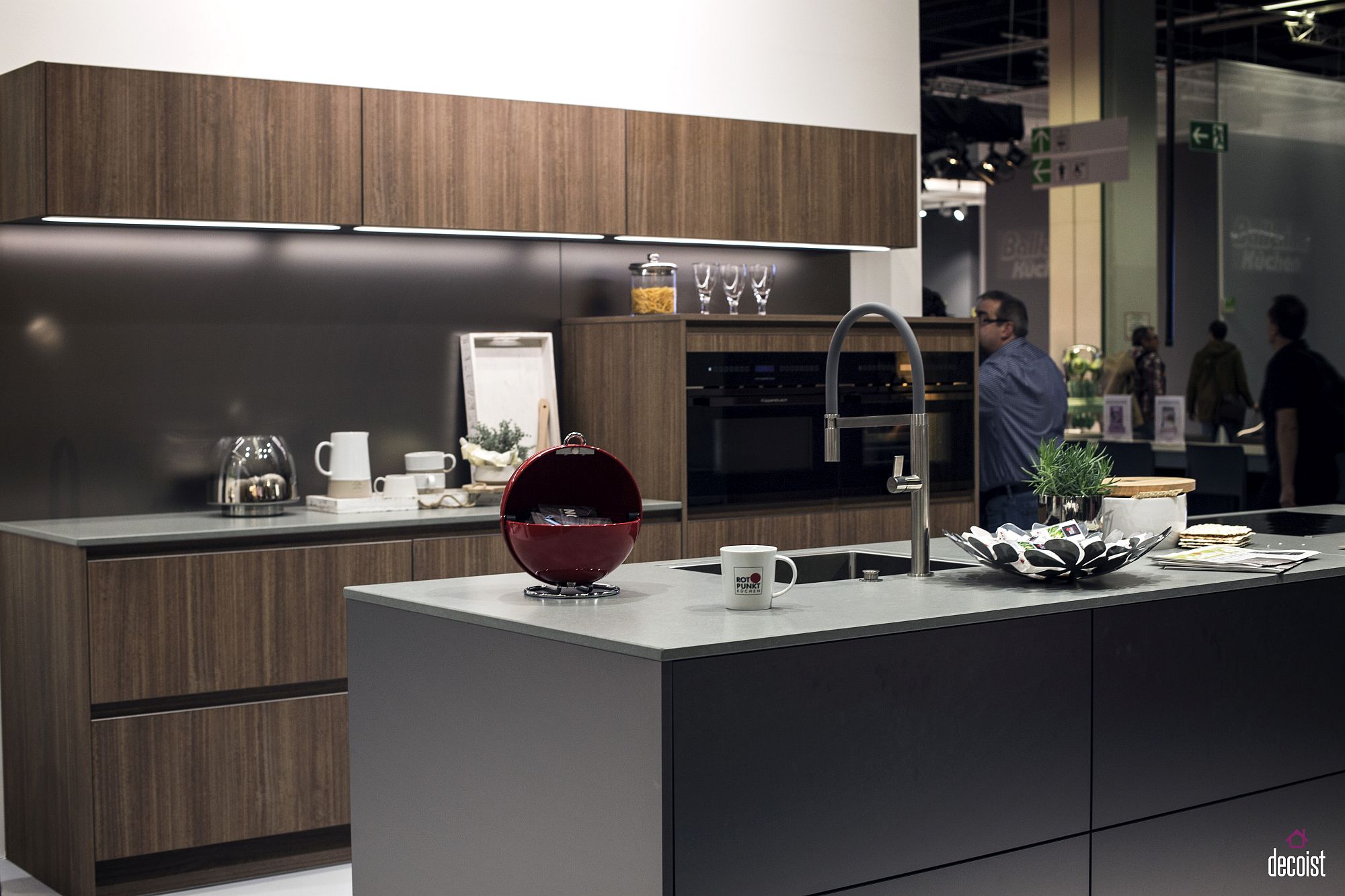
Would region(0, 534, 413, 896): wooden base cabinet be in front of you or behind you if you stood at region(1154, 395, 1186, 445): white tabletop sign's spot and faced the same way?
in front

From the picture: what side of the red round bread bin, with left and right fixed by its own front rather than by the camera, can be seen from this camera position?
front

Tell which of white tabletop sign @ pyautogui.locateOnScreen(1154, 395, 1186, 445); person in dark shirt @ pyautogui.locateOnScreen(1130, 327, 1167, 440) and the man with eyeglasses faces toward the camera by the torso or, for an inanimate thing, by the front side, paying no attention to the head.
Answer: the white tabletop sign

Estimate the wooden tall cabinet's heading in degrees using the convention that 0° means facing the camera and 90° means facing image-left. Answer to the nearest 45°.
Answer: approximately 315°

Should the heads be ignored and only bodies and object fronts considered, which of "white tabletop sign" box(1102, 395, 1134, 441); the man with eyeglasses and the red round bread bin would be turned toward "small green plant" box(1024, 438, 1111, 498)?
the white tabletop sign

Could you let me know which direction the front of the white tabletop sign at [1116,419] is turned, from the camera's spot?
facing the viewer

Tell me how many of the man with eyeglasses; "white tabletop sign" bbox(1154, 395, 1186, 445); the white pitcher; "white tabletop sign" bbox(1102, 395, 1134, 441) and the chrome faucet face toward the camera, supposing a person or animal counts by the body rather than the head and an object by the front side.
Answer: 2

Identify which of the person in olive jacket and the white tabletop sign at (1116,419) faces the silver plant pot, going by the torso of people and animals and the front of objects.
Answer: the white tabletop sign

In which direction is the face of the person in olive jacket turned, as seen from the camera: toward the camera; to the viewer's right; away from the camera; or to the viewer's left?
away from the camera

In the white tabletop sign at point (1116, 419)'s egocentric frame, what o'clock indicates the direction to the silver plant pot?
The silver plant pot is roughly at 12 o'clock from the white tabletop sign.

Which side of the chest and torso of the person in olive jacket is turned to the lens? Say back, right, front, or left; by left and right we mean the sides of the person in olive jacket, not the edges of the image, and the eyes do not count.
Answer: back

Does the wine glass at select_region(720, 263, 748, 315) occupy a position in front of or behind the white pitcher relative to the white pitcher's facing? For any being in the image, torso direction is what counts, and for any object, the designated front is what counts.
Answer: in front
